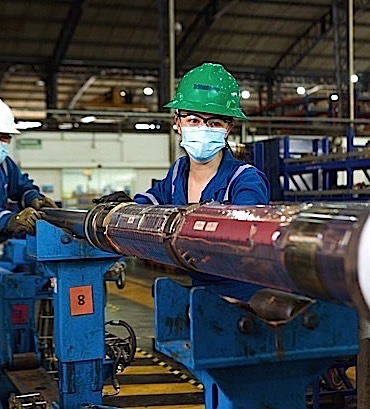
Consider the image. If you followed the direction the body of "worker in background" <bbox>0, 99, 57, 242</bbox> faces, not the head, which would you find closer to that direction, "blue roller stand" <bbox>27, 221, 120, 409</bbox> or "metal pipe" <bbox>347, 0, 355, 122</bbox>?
the blue roller stand

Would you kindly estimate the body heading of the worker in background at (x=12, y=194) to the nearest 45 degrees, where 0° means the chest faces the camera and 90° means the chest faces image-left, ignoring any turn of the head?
approximately 315°

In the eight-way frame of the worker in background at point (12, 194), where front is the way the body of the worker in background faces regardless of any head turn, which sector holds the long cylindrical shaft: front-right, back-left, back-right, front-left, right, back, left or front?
front-right

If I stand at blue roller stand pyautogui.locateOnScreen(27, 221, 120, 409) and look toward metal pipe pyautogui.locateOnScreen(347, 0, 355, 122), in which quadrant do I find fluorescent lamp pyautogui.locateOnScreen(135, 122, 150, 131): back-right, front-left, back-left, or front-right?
front-left

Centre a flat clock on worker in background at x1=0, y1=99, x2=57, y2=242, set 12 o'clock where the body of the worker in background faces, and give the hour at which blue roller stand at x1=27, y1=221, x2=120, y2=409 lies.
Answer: The blue roller stand is roughly at 1 o'clock from the worker in background.

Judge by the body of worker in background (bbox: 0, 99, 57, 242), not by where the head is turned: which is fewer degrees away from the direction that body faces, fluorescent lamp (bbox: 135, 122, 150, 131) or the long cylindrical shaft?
the long cylindrical shaft

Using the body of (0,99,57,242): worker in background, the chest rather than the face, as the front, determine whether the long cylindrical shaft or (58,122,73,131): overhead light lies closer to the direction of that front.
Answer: the long cylindrical shaft

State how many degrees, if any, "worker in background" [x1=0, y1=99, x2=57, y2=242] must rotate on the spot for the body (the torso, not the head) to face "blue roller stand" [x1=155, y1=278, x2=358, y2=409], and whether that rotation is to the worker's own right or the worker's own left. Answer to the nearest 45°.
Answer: approximately 45° to the worker's own right

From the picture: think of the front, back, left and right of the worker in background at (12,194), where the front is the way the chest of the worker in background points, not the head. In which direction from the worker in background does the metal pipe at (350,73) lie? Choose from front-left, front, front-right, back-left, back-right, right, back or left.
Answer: left

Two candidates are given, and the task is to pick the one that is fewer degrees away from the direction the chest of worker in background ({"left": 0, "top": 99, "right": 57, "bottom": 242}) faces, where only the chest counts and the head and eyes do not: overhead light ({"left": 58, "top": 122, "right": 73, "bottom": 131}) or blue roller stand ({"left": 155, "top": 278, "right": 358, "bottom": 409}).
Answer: the blue roller stand

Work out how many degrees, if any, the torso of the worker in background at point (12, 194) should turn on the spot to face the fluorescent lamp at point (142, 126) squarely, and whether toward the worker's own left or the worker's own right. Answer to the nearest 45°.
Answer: approximately 135° to the worker's own left
